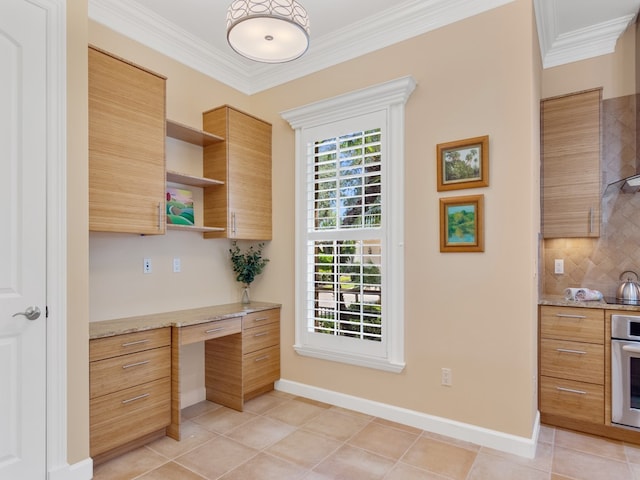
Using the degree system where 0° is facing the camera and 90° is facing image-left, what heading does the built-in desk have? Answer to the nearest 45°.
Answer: approximately 315°

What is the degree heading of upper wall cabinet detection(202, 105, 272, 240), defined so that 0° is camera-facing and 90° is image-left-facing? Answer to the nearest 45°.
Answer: approximately 315°
